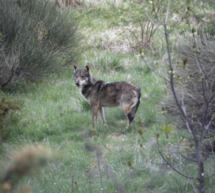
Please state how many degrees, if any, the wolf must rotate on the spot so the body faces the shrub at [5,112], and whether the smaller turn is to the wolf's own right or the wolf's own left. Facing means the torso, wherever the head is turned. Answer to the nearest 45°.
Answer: approximately 45° to the wolf's own left

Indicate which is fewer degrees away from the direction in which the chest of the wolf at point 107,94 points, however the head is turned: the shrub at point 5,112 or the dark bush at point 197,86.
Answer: the shrub

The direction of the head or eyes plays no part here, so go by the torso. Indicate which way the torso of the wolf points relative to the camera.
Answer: to the viewer's left
